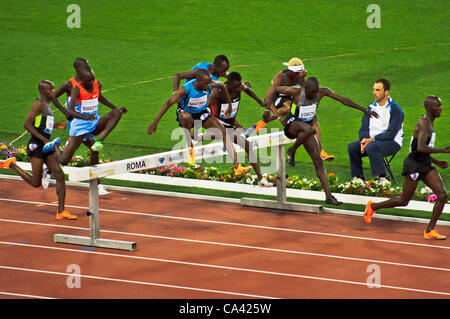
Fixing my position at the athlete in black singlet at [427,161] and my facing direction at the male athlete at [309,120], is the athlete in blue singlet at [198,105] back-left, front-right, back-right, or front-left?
front-left

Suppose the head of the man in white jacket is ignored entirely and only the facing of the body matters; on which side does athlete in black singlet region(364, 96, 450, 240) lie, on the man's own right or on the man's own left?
on the man's own left

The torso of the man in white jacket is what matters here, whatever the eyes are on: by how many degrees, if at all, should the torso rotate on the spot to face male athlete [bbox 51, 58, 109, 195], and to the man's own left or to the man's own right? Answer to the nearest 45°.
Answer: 0° — they already face them

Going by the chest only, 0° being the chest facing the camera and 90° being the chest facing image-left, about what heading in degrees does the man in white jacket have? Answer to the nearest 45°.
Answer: approximately 45°
